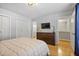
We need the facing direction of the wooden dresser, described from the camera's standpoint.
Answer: facing the viewer and to the left of the viewer

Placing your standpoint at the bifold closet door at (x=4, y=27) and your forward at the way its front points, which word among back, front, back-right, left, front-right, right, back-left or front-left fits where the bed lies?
front-right

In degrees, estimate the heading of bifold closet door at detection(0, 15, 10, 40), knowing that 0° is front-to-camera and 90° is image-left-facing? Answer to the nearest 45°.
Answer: approximately 315°

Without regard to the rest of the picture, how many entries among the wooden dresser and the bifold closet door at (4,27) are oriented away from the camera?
0

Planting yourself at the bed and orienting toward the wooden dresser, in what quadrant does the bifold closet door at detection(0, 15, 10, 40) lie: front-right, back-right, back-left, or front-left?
front-left

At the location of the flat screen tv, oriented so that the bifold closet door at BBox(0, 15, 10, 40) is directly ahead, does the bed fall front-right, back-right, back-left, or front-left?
front-left

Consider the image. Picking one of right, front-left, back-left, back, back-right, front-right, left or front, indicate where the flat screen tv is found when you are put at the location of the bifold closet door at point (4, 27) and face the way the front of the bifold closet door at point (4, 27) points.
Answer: front-left

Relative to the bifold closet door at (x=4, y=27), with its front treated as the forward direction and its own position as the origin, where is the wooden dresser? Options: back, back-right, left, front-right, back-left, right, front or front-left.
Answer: front-left

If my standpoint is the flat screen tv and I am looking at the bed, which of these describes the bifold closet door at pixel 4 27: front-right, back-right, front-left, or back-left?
front-right
